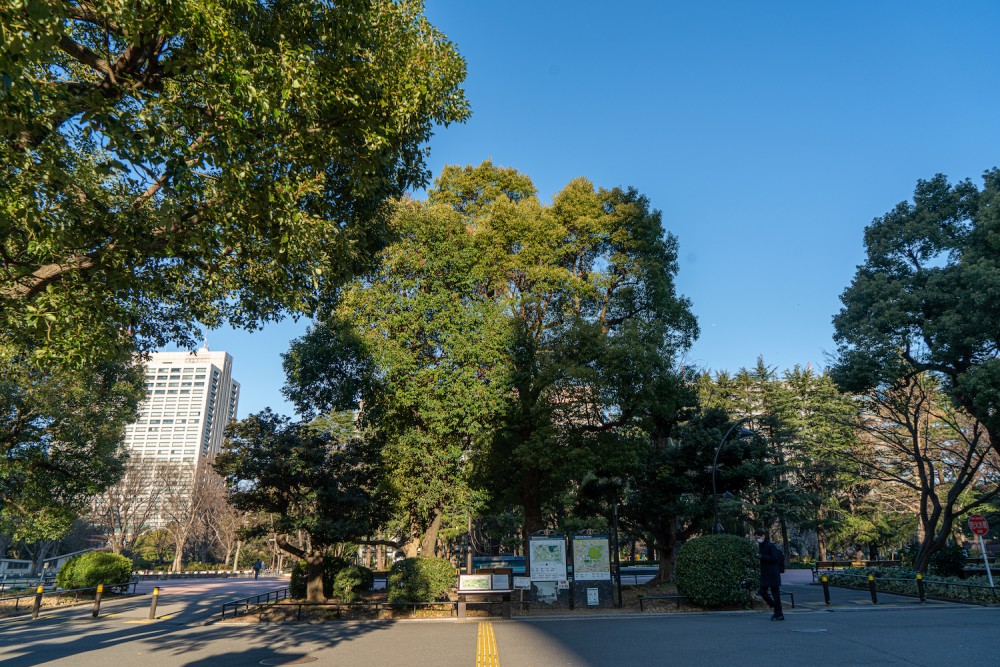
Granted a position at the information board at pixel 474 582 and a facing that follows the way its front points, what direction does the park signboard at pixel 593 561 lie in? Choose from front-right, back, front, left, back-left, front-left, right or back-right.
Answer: left

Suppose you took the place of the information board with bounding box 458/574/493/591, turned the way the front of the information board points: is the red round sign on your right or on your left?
on your left

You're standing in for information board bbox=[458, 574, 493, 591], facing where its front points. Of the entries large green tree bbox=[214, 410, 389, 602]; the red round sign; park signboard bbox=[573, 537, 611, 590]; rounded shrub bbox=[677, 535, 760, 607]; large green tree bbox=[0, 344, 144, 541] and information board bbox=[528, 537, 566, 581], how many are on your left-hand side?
4

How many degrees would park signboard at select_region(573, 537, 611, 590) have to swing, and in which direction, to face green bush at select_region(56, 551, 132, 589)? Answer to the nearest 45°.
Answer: approximately 90° to its right

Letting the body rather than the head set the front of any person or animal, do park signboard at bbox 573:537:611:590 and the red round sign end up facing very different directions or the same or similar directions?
same or similar directions

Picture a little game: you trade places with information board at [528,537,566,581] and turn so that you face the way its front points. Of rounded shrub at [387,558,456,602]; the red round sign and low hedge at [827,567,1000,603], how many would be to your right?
1

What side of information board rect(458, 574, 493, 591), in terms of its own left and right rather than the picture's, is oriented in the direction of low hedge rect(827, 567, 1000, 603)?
left

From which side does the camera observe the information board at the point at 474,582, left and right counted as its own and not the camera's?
front

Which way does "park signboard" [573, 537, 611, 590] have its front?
toward the camera

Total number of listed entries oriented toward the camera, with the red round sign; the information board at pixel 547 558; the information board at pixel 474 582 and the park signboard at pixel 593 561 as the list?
4

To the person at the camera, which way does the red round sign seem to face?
facing the viewer

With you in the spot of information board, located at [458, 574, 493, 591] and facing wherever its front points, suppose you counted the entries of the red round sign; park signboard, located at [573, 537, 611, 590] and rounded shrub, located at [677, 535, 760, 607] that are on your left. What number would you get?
3

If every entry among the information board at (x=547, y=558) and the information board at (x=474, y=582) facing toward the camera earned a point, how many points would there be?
2

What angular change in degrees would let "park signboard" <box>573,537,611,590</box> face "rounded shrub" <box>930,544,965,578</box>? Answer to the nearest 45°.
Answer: approximately 135° to its left

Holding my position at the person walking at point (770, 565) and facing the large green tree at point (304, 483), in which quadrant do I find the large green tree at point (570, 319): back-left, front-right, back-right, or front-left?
front-right
